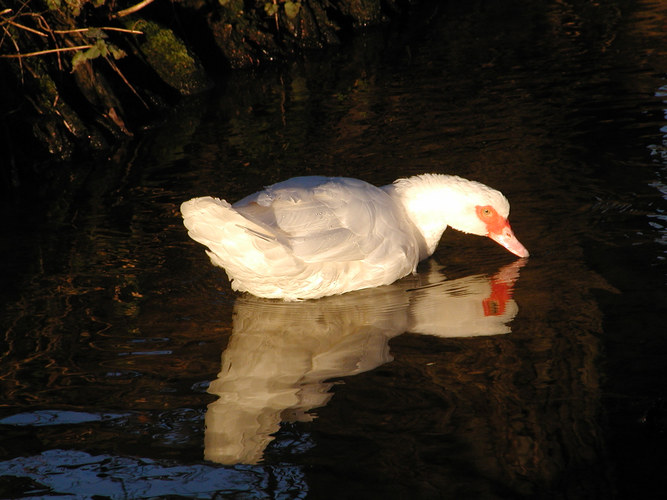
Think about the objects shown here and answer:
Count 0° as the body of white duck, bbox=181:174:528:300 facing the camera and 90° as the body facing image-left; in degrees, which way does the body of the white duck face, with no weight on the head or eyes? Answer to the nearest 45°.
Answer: approximately 270°
